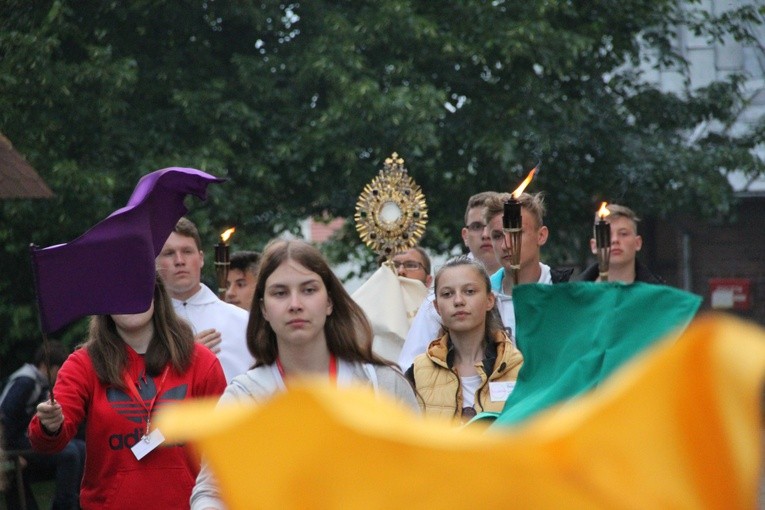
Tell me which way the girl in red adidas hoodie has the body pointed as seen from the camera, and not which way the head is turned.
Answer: toward the camera
